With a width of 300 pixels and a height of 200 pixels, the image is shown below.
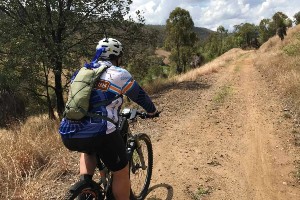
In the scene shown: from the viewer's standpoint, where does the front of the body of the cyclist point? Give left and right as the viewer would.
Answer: facing away from the viewer and to the right of the viewer

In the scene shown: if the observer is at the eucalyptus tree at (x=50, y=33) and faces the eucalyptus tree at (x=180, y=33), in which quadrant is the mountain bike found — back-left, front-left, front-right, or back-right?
back-right

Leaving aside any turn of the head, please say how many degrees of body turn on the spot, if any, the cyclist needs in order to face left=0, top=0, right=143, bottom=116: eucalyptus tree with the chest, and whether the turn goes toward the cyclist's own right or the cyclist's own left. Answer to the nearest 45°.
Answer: approximately 45° to the cyclist's own left

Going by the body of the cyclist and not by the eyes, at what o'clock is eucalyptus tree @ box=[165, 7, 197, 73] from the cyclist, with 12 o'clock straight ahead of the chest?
The eucalyptus tree is roughly at 11 o'clock from the cyclist.
